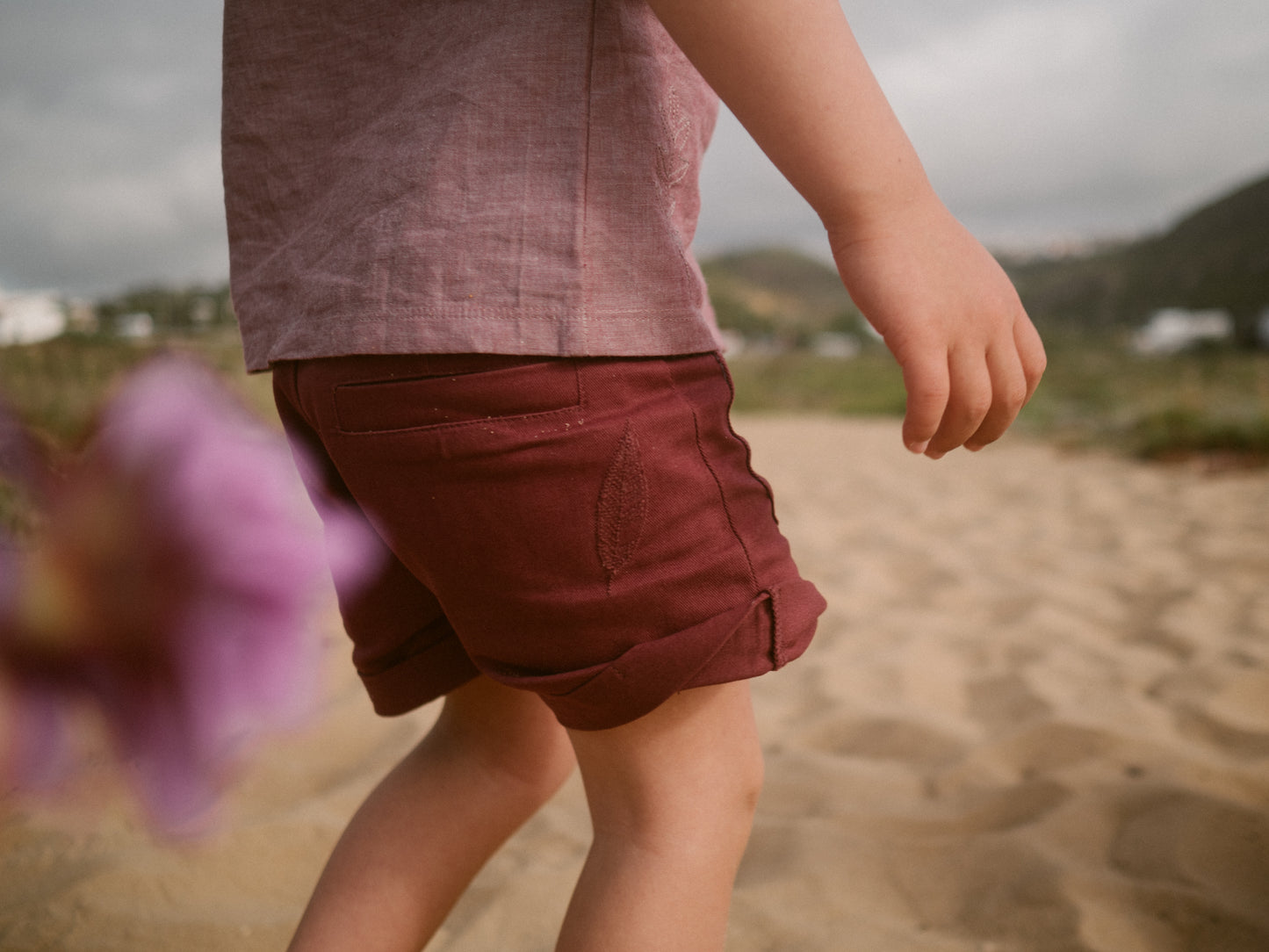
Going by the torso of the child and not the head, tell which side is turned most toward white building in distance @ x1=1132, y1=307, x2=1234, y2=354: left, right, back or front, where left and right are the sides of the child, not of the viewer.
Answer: front

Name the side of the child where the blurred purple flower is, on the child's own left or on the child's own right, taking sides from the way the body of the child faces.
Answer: on the child's own right

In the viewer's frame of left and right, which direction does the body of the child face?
facing away from the viewer and to the right of the viewer

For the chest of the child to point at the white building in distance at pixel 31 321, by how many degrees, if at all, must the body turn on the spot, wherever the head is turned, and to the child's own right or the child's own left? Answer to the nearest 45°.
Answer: approximately 90° to the child's own left

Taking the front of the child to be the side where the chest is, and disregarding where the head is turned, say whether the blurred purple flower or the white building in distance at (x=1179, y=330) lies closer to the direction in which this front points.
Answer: the white building in distance

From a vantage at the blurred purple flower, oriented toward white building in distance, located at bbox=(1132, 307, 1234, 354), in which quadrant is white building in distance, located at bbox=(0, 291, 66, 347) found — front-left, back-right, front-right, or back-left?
front-left
